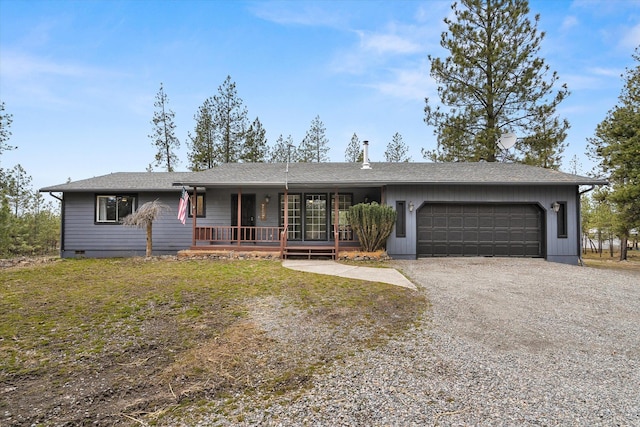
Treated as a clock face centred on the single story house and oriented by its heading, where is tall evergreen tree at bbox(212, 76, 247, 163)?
The tall evergreen tree is roughly at 5 o'clock from the single story house.

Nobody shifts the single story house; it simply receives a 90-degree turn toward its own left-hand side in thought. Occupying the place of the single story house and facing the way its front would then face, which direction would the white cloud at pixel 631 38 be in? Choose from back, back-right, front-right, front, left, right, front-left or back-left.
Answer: front

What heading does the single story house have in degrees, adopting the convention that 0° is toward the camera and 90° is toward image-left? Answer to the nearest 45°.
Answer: approximately 0°

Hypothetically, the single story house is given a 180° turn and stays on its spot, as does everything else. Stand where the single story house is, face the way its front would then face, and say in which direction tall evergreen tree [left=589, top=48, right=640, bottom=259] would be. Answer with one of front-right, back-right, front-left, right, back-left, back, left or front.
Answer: right

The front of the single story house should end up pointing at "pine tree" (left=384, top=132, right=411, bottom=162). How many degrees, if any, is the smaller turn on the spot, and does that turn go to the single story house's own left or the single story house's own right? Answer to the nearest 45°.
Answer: approximately 180°

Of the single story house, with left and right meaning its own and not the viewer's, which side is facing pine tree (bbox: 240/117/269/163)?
back

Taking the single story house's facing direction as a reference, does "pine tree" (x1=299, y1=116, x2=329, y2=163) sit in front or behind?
behind

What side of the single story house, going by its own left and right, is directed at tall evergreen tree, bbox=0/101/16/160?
right

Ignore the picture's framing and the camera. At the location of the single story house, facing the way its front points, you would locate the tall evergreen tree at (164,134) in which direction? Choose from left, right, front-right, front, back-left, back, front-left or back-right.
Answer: back-right

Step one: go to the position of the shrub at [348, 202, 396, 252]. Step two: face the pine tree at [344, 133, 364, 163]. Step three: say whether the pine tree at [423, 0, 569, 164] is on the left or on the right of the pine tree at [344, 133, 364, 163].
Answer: right
